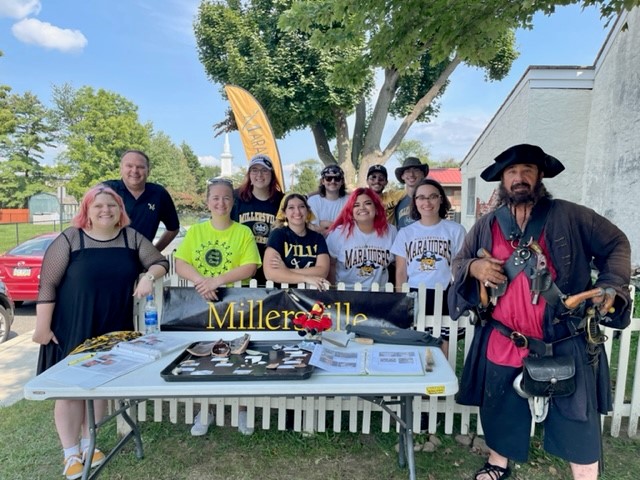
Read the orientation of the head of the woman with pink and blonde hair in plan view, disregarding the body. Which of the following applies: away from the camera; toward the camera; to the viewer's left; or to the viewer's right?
toward the camera

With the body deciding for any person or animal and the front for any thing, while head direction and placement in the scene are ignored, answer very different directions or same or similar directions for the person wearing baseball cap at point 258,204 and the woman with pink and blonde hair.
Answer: same or similar directions

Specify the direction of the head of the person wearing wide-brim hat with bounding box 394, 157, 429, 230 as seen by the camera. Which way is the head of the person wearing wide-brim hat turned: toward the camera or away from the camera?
toward the camera

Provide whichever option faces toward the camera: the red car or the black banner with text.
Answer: the black banner with text

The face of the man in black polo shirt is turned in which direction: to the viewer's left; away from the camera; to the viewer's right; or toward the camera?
toward the camera

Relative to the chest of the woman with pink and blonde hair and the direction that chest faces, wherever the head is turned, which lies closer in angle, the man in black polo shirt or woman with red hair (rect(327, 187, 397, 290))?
the woman with red hair

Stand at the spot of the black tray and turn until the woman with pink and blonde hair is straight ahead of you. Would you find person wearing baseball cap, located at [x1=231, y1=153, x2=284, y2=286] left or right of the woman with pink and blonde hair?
right

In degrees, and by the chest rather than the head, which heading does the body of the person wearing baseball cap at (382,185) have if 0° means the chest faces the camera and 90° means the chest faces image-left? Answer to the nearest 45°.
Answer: approximately 0°

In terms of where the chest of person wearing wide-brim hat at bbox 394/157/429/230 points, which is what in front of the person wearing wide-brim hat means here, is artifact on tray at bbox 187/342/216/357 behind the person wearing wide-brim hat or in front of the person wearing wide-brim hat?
in front

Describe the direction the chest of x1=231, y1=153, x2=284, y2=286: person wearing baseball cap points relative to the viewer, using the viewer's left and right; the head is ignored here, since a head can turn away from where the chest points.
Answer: facing the viewer

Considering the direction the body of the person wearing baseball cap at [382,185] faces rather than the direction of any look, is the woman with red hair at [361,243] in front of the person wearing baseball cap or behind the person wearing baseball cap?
in front

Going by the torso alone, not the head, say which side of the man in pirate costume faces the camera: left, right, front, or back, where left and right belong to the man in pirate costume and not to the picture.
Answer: front

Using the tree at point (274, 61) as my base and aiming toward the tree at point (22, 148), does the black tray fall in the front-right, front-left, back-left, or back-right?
back-left

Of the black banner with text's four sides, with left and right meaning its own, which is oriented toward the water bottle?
right

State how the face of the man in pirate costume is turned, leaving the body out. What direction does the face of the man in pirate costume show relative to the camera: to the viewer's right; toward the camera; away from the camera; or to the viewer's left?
toward the camera

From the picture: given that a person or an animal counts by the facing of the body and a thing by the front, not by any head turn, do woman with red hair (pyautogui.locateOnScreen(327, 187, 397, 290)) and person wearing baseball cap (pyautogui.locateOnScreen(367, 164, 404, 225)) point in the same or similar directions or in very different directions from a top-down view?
same or similar directions

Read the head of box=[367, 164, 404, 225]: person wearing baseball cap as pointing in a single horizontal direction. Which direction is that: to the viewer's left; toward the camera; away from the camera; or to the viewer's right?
toward the camera

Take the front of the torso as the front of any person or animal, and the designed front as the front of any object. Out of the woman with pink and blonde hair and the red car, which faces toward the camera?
the woman with pink and blonde hair

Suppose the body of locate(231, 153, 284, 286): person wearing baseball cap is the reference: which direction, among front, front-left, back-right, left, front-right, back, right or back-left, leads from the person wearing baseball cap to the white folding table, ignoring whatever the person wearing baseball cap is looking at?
front
